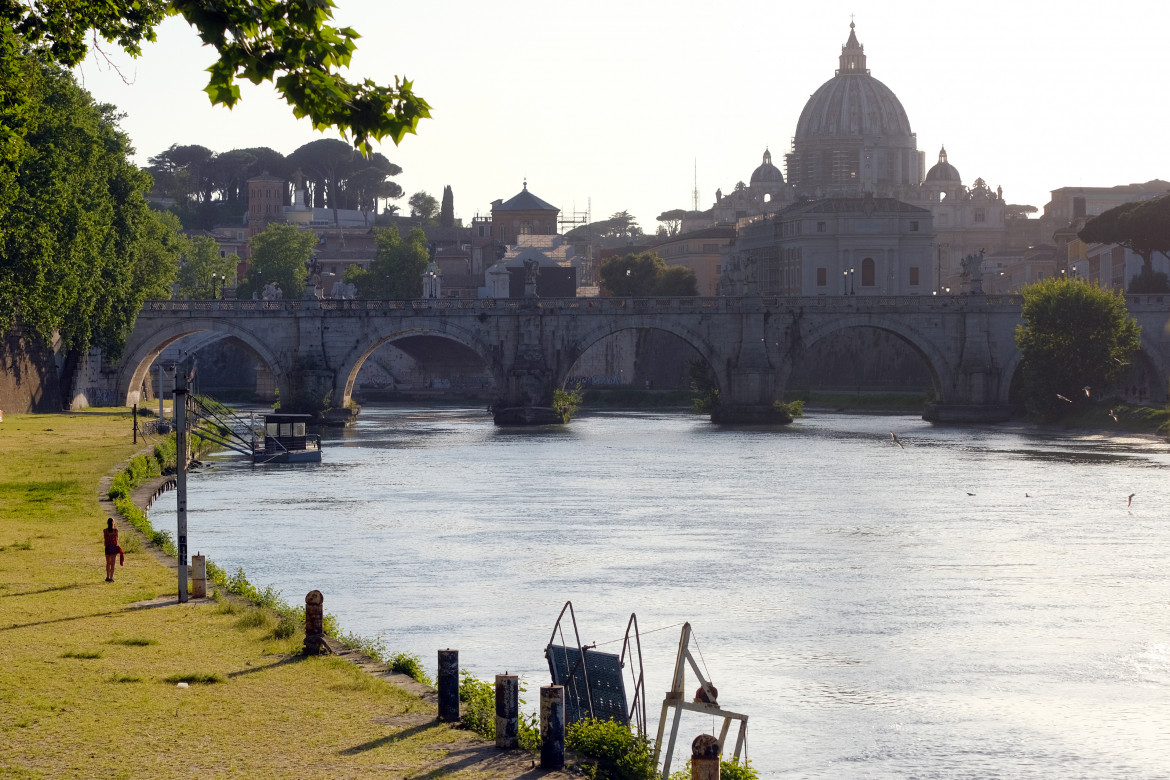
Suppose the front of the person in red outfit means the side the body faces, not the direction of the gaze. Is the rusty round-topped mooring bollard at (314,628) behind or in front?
behind

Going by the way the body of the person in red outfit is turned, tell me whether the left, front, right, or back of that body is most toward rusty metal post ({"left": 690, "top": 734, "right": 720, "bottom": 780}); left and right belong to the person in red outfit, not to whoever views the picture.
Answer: back

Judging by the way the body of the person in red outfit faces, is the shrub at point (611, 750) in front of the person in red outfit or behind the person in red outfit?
behind

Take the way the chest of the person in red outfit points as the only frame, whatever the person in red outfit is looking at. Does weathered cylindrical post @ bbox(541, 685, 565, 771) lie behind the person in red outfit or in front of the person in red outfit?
behind

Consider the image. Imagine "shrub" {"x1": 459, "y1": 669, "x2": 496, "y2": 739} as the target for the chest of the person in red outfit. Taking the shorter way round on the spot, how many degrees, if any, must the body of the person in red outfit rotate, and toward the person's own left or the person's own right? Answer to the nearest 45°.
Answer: approximately 135° to the person's own right

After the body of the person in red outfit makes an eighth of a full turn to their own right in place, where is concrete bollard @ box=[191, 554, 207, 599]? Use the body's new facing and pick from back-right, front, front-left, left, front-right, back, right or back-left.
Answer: right

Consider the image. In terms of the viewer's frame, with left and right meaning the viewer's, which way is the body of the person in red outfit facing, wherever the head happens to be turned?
facing away from the viewer
